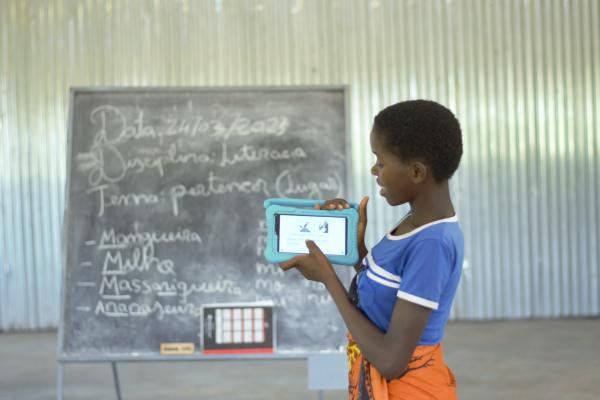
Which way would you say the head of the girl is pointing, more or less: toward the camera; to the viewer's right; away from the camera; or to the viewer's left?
to the viewer's left

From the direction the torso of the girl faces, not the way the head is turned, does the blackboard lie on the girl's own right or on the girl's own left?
on the girl's own right

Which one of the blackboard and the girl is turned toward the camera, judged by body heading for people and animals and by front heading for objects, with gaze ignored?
the blackboard

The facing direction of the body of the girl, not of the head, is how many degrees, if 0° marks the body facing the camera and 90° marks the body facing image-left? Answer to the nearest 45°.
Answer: approximately 90°

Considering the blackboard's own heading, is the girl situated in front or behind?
in front

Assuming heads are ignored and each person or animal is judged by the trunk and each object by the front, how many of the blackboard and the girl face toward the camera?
1

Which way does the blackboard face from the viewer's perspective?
toward the camera

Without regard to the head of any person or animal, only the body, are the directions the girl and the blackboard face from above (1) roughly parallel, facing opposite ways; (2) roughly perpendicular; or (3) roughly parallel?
roughly perpendicular
